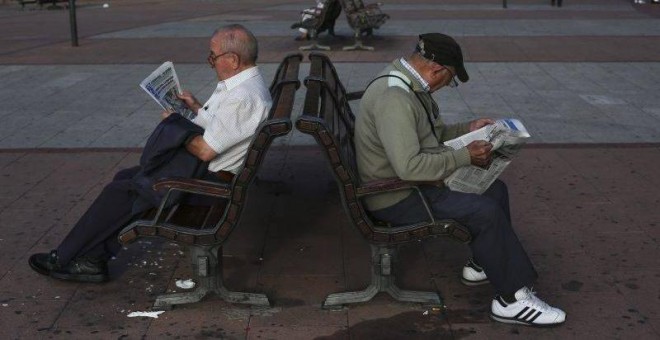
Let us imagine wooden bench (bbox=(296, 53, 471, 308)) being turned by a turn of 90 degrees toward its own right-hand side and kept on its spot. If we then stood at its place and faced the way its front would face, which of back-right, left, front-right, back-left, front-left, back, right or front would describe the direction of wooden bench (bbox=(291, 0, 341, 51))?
back

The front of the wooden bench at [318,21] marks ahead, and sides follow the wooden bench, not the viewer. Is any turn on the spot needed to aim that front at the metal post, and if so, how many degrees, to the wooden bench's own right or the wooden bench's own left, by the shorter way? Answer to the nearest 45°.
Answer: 0° — it already faces it

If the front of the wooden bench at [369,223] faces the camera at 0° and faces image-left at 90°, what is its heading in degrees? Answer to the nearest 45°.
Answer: approximately 270°

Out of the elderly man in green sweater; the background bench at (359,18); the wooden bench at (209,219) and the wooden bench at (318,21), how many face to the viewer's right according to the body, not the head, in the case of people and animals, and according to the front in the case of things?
2

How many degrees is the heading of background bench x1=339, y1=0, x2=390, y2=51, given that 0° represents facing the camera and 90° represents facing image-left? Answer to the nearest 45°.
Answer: approximately 270°

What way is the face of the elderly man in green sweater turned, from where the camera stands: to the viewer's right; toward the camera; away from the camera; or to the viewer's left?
to the viewer's right

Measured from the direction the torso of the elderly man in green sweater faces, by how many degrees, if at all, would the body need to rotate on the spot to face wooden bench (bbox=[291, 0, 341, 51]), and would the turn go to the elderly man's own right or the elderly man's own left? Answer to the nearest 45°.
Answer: approximately 90° to the elderly man's own left

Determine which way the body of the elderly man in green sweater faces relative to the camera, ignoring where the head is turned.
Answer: to the viewer's right

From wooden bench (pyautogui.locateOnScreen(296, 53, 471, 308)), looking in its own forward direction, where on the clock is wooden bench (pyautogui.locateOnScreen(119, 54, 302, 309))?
wooden bench (pyautogui.locateOnScreen(119, 54, 302, 309)) is roughly at 6 o'clock from wooden bench (pyautogui.locateOnScreen(296, 53, 471, 308)).

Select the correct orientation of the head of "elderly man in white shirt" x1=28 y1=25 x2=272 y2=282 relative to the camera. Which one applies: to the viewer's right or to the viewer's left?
to the viewer's left

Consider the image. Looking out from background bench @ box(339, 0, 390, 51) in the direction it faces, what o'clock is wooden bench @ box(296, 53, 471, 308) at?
The wooden bench is roughly at 3 o'clock from the background bench.

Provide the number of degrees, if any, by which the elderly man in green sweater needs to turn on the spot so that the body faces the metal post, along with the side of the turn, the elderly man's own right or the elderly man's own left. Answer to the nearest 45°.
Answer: approximately 135° to the elderly man's own left

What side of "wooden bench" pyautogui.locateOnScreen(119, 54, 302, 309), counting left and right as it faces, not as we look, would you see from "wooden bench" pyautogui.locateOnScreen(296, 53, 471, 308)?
back

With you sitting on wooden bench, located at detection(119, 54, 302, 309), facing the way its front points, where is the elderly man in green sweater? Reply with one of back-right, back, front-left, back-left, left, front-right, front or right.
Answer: back

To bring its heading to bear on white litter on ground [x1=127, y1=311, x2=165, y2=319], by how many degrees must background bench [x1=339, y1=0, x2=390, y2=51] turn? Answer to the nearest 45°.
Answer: approximately 90° to its right

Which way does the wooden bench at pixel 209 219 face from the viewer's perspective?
to the viewer's left

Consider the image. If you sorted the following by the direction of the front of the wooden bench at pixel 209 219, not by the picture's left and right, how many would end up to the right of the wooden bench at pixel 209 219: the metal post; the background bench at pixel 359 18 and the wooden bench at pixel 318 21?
3

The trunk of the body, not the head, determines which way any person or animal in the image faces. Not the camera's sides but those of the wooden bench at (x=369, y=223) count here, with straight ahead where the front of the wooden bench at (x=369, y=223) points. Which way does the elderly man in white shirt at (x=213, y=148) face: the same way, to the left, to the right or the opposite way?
the opposite way
